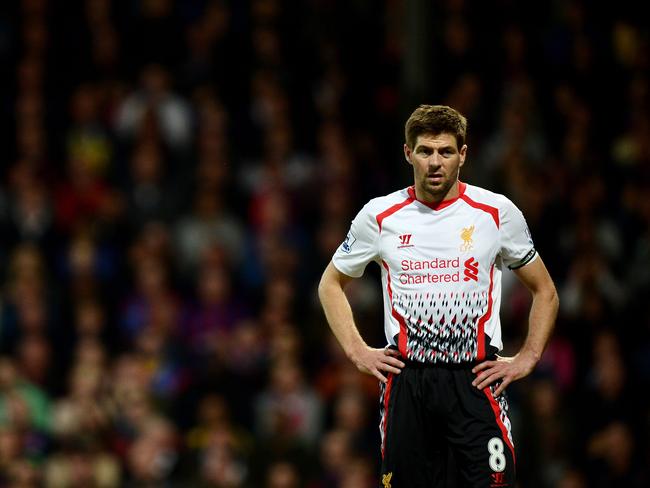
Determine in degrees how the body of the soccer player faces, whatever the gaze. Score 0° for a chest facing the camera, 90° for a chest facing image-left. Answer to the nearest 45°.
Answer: approximately 0°
